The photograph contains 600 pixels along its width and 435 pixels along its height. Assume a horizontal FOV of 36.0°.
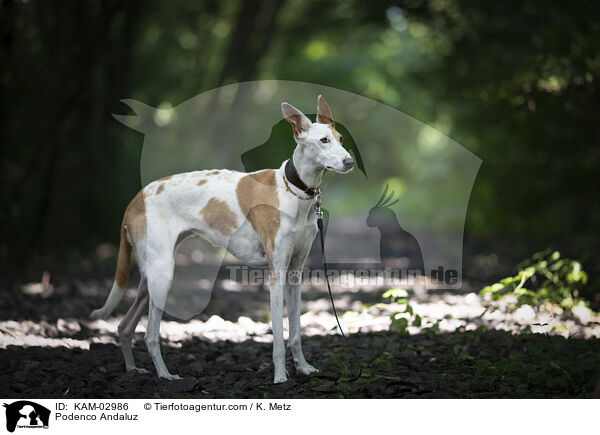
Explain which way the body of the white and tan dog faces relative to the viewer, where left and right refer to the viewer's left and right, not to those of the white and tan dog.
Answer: facing the viewer and to the right of the viewer
